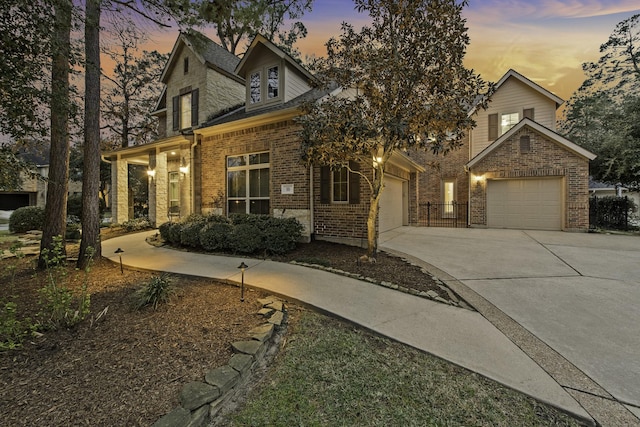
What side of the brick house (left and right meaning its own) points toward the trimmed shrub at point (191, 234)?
front

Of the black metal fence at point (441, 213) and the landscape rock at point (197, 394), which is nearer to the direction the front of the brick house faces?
the landscape rock

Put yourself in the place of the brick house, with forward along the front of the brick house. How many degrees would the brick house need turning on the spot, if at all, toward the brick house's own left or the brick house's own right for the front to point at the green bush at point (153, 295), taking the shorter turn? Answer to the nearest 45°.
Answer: approximately 45° to the brick house's own left

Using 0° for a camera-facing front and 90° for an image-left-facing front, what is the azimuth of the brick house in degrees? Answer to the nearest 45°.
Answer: approximately 45°

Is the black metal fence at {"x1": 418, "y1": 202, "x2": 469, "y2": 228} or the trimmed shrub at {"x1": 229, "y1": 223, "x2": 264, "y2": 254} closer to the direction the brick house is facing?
the trimmed shrub

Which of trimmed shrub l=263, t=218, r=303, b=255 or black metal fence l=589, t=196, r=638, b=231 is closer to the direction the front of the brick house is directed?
the trimmed shrub

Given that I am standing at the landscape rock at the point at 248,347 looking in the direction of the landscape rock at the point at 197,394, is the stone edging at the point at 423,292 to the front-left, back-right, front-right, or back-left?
back-left
